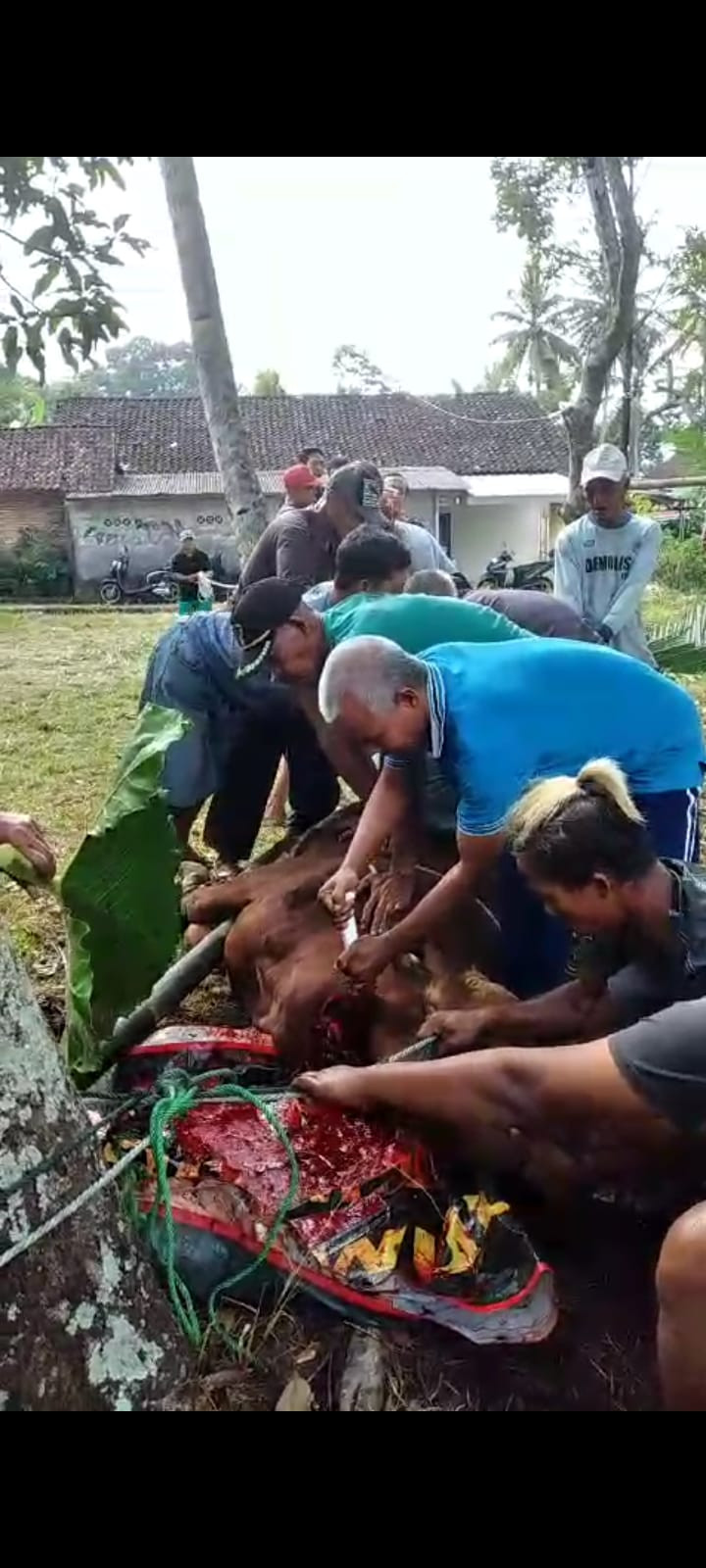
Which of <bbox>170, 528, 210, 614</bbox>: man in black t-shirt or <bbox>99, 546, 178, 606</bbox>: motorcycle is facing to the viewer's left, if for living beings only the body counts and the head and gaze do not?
the motorcycle

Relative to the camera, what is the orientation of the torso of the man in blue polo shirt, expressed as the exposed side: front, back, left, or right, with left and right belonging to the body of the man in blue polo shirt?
left

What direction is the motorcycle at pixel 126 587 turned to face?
to the viewer's left

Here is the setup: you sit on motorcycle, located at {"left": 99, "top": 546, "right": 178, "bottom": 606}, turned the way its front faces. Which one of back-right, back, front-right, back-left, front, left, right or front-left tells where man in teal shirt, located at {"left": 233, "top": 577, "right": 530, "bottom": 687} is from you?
left

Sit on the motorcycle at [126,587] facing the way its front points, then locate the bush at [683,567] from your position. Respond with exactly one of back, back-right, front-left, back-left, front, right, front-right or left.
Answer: back-left

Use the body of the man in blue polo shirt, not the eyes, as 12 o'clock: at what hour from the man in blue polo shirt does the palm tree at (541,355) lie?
The palm tree is roughly at 3 o'clock from the man in blue polo shirt.

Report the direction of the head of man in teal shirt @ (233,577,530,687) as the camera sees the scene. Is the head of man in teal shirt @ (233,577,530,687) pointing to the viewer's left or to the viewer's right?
to the viewer's left

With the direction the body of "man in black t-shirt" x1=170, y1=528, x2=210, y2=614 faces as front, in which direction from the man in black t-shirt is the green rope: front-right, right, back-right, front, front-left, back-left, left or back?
front

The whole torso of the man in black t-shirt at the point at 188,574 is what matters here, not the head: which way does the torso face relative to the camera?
toward the camera

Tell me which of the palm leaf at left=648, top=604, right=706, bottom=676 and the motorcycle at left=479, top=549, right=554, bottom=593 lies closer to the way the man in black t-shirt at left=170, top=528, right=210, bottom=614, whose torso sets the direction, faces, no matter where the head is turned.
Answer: the palm leaf

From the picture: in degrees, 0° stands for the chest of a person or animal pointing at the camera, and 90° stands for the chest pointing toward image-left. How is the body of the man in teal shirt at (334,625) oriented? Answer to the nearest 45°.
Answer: approximately 90°

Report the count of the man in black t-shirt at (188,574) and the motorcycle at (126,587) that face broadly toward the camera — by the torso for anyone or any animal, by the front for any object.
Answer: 1

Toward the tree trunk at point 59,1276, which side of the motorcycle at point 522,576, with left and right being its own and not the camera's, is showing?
left

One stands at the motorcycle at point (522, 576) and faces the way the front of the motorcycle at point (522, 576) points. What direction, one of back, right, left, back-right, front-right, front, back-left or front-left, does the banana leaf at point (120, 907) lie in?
left

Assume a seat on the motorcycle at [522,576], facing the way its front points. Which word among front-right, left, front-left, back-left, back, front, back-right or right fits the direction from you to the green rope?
left

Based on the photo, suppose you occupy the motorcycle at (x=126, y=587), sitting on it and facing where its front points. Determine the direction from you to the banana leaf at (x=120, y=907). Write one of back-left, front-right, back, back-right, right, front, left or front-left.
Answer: left

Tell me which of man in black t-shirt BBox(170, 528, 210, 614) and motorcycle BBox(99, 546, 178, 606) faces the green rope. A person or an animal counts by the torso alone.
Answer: the man in black t-shirt
